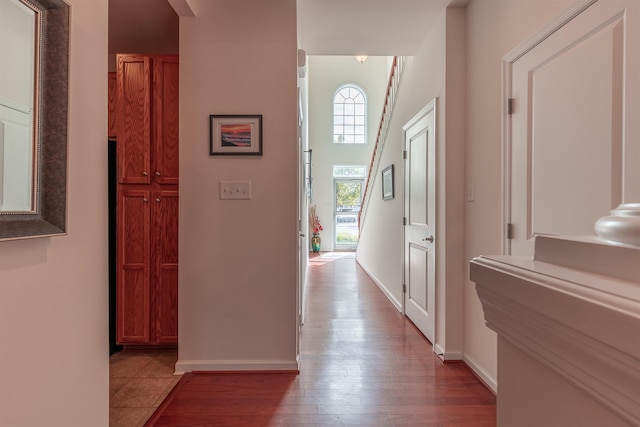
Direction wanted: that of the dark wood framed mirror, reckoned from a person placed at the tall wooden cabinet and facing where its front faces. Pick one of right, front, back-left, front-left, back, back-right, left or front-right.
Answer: front

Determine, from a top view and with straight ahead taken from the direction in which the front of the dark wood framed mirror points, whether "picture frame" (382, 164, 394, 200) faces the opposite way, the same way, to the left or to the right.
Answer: the opposite way

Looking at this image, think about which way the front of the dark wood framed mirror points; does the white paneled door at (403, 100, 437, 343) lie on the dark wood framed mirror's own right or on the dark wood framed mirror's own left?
on the dark wood framed mirror's own left

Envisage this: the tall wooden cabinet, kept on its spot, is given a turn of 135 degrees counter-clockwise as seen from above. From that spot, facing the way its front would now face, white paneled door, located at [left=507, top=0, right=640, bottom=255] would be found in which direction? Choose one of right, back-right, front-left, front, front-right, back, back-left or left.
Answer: right

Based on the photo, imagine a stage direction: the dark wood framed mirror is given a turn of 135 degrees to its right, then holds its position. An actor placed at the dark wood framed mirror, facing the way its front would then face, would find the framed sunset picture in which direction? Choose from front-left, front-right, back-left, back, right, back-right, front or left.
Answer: back-right

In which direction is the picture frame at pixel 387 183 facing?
to the viewer's left

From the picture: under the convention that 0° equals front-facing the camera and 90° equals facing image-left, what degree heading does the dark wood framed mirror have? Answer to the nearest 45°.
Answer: approximately 315°

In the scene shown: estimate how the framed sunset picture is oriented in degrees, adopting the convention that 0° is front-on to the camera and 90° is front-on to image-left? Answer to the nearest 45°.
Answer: approximately 0°

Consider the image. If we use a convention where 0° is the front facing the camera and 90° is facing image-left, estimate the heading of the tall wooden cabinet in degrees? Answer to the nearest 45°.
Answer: approximately 0°

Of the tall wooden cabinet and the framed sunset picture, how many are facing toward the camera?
2

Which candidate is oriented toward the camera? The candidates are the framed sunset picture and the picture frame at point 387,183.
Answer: the framed sunset picture

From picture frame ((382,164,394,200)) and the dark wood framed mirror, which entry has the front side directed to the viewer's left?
the picture frame
